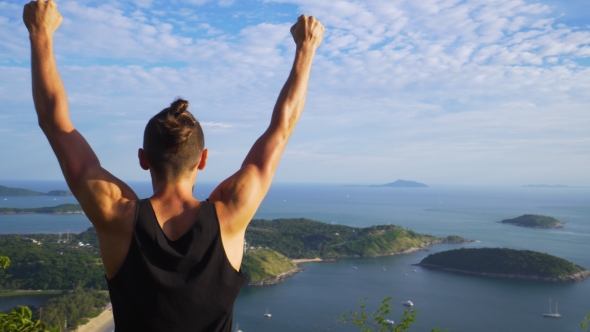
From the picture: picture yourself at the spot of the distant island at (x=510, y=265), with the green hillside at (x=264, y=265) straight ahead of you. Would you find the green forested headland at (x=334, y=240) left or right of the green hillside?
right

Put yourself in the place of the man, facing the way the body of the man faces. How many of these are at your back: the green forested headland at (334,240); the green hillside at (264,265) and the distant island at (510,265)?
0

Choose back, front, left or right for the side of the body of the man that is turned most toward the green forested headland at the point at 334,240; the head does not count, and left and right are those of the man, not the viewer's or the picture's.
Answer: front

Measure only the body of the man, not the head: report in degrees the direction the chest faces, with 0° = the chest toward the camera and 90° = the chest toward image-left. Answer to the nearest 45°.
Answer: approximately 180°

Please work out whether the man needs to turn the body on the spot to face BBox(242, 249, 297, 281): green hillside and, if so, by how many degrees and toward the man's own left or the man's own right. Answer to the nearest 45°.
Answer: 0° — they already face it

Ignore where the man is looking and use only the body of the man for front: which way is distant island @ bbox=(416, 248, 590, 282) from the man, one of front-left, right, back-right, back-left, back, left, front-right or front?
front-right

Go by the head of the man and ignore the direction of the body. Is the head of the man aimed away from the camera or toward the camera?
away from the camera
